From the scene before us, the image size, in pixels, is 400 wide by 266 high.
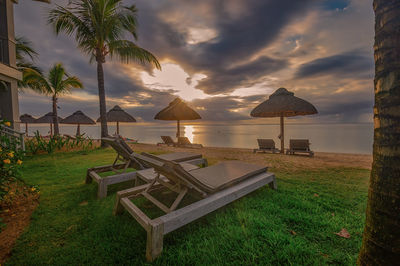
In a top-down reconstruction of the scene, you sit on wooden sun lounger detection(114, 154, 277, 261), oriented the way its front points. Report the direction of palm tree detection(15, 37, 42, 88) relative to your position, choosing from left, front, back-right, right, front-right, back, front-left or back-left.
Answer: left

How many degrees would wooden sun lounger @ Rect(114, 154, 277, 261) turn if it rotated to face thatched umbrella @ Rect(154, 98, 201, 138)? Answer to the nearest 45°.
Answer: approximately 45° to its left

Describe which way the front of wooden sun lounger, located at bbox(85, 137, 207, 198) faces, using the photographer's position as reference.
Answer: facing away from the viewer and to the right of the viewer

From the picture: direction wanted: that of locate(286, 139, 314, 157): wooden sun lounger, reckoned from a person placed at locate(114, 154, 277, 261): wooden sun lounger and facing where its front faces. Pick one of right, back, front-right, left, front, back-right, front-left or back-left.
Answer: front

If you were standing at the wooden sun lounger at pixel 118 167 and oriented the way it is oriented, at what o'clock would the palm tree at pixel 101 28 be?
The palm tree is roughly at 10 o'clock from the wooden sun lounger.

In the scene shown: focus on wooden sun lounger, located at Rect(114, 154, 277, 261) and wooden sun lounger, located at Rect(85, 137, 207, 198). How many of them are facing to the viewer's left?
0

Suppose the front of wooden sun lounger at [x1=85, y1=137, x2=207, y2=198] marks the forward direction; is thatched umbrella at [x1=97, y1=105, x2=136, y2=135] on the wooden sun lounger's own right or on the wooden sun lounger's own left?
on the wooden sun lounger's own left

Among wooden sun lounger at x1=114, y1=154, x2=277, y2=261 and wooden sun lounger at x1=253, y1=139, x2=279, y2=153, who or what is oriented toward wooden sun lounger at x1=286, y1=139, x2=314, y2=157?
wooden sun lounger at x1=114, y1=154, x2=277, y2=261

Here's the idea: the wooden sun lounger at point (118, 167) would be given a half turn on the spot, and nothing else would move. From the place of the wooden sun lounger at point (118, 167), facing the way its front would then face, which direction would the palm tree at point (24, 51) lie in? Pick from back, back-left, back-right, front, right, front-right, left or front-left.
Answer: right

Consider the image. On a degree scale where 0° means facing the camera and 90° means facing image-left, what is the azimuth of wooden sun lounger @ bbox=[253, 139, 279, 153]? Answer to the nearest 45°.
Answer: approximately 180°

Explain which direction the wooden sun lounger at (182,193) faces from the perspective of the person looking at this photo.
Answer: facing away from the viewer and to the right of the viewer

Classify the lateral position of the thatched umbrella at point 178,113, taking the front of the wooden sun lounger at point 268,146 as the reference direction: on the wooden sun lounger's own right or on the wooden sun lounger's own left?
on the wooden sun lounger's own left
